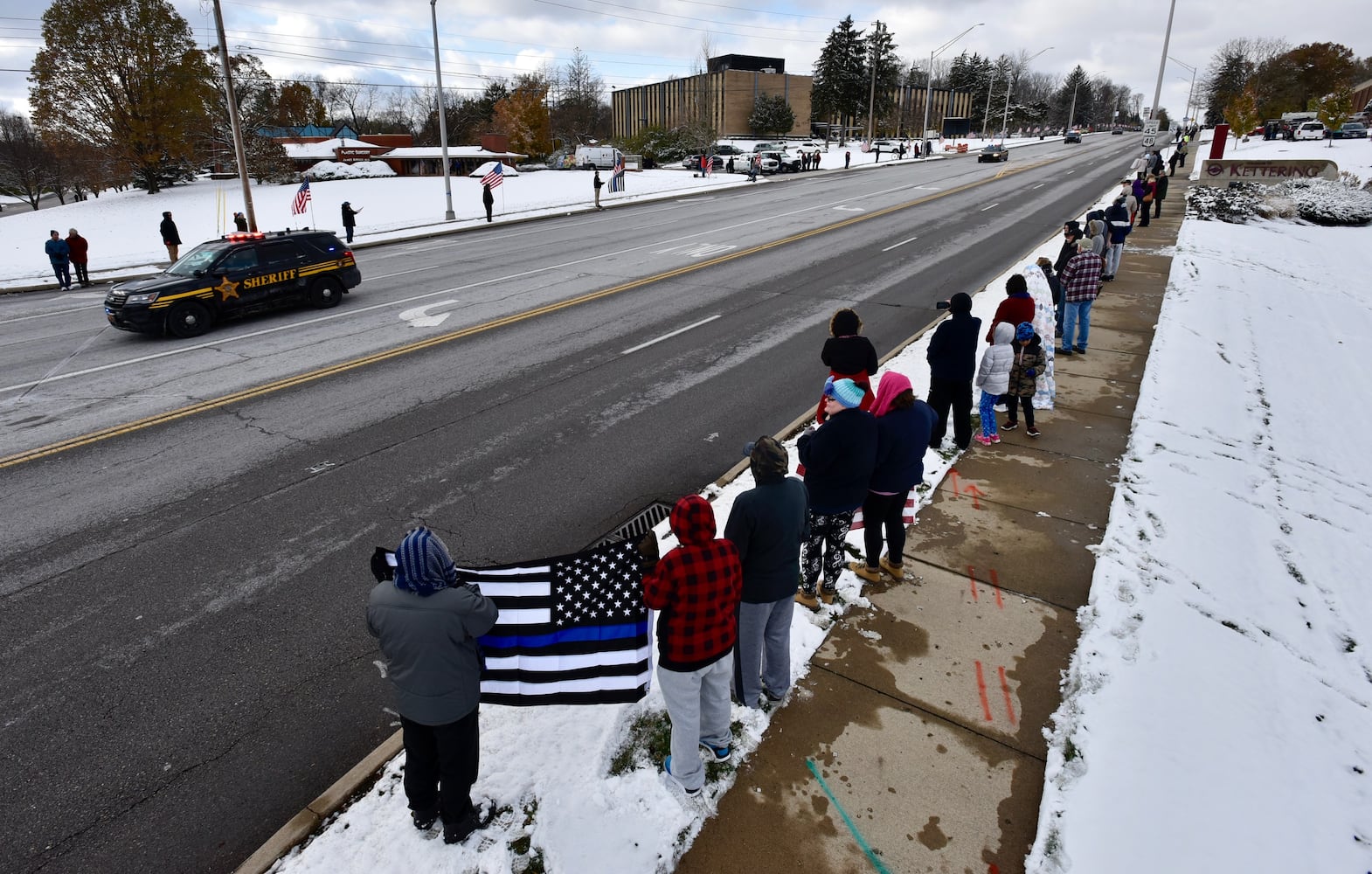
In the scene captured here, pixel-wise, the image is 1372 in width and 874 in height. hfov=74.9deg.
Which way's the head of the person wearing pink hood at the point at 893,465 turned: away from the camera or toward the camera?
away from the camera

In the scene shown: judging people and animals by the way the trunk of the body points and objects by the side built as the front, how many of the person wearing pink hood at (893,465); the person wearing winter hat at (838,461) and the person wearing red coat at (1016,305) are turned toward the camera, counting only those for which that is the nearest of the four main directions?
0

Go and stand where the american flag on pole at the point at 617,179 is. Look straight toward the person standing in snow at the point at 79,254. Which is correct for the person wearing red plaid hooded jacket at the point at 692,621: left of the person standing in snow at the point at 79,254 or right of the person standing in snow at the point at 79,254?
left

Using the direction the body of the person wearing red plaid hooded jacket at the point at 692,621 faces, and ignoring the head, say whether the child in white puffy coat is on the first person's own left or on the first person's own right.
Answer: on the first person's own right

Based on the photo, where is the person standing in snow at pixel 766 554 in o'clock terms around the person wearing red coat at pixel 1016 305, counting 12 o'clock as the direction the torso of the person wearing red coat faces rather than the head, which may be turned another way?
The person standing in snow is roughly at 8 o'clock from the person wearing red coat.

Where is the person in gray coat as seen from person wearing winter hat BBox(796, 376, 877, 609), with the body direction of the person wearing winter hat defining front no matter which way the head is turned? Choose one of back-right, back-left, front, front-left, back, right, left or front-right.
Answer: left

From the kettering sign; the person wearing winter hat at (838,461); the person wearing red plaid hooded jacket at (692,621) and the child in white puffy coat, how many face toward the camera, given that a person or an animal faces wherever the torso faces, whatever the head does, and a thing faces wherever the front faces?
1

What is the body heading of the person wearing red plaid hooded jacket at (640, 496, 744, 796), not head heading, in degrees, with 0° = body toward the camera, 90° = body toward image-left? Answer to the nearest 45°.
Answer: approximately 135°

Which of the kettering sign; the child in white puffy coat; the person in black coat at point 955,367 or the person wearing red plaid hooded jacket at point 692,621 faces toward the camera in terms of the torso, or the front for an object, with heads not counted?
the kettering sign

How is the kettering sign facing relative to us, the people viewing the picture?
facing the viewer

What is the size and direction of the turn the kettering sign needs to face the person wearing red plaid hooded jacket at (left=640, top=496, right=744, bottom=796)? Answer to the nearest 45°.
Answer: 0° — it already faces them

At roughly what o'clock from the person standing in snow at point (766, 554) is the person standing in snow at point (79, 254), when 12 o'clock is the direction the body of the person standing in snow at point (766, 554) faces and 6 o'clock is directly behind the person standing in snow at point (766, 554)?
the person standing in snow at point (79, 254) is roughly at 12 o'clock from the person standing in snow at point (766, 554).

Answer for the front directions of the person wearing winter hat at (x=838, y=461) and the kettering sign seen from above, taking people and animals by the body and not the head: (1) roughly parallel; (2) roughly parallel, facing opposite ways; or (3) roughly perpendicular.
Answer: roughly perpendicular

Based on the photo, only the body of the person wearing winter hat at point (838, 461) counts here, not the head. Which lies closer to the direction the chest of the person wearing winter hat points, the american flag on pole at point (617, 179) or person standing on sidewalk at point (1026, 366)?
the american flag on pole
